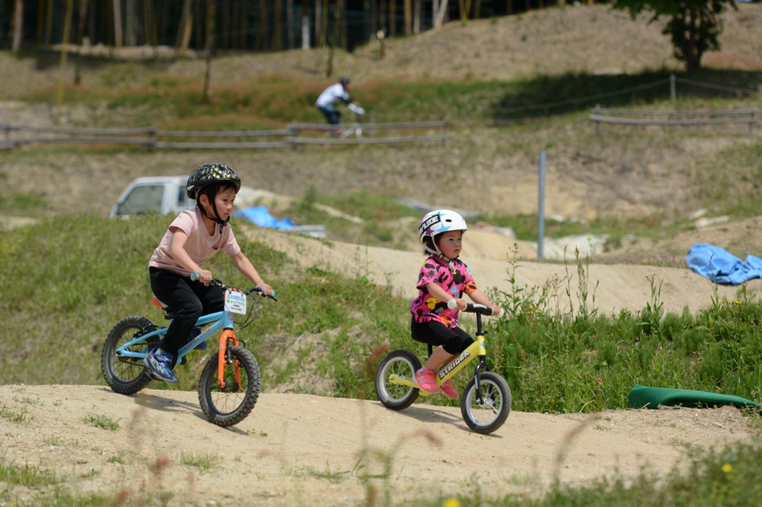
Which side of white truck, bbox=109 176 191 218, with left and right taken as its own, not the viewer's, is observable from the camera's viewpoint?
left

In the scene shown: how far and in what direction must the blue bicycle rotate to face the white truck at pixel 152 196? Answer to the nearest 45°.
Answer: approximately 135° to its left

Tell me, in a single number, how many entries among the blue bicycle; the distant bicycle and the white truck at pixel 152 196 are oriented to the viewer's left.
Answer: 1

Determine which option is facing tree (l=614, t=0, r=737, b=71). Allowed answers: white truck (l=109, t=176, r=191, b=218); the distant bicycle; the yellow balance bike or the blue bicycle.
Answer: the distant bicycle

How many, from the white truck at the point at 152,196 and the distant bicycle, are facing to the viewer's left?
1

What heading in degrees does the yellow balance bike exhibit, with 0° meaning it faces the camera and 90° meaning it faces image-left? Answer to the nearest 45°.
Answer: approximately 315°

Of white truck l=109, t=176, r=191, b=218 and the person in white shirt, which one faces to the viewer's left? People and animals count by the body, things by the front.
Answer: the white truck

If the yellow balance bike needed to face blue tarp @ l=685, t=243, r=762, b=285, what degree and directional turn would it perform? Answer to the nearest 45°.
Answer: approximately 90° to its left

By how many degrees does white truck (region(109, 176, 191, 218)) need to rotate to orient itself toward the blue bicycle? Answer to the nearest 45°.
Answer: approximately 90° to its left

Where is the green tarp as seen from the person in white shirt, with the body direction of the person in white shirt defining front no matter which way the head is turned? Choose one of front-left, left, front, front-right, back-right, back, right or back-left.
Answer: right

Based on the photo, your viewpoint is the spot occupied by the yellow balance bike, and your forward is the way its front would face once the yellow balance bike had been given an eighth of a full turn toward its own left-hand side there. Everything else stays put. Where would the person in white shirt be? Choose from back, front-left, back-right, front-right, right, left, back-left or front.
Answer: left

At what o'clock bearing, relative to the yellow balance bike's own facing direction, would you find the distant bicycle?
The distant bicycle is roughly at 7 o'clock from the yellow balance bike.

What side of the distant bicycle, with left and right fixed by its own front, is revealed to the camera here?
right

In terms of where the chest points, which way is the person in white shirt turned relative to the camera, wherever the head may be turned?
to the viewer's right

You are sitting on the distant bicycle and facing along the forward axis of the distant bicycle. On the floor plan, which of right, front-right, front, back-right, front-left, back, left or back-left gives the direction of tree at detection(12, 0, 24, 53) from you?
back-left

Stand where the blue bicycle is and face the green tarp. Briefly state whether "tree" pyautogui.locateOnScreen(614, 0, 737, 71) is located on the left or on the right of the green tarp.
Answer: left
